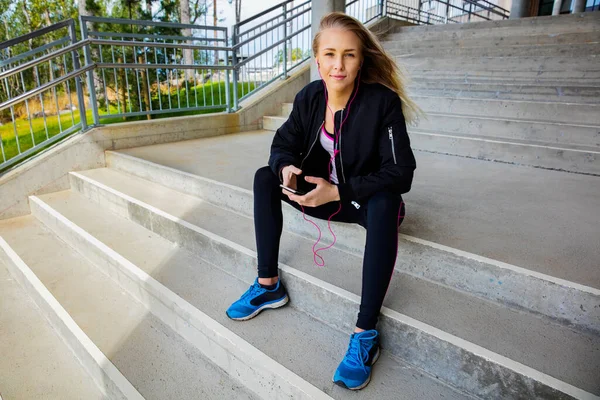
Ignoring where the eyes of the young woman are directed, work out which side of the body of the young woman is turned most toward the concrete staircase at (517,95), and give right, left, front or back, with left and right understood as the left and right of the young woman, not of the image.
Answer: back

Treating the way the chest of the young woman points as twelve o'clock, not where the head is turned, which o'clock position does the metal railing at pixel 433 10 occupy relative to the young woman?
The metal railing is roughly at 5 o'clock from the young woman.

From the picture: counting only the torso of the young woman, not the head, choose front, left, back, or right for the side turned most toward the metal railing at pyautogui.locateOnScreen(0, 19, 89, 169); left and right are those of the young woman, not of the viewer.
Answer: right

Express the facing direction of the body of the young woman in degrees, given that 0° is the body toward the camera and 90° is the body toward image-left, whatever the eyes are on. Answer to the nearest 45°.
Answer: approximately 45°

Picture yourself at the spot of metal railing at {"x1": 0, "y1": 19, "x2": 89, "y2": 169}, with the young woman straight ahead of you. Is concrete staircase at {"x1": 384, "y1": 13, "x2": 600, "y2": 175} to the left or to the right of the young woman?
left

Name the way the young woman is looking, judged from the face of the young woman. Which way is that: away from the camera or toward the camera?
toward the camera
